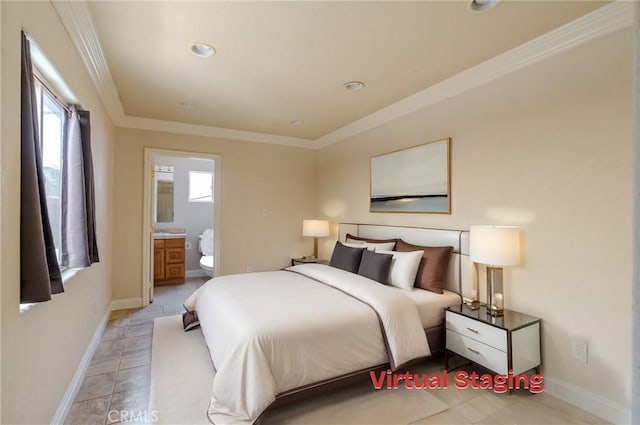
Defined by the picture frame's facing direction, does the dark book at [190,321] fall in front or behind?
in front

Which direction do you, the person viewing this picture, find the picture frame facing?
facing the viewer and to the left of the viewer

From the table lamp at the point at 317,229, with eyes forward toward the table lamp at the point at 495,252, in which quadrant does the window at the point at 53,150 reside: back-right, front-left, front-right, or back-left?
front-right

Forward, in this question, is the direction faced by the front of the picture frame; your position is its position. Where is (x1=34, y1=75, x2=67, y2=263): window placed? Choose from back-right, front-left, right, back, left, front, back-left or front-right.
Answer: front

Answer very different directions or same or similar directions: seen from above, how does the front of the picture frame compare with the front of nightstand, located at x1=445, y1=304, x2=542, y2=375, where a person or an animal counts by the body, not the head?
same or similar directions

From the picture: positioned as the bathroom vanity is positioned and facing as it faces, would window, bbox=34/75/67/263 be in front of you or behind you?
in front

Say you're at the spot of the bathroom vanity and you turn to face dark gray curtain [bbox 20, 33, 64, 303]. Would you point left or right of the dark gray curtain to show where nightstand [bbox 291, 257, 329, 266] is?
left

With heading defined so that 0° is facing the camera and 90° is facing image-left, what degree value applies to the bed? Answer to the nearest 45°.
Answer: approximately 45°

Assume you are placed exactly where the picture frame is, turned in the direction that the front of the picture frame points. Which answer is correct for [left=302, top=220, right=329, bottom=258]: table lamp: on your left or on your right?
on your right

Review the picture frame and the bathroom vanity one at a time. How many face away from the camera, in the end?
0

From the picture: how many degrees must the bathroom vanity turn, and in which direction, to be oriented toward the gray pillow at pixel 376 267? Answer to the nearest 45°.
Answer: approximately 45° to its left

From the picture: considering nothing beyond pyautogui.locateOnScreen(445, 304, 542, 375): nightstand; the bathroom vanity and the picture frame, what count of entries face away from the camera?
0

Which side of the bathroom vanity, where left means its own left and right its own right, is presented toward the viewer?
front

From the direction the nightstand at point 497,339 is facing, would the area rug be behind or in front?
in front
